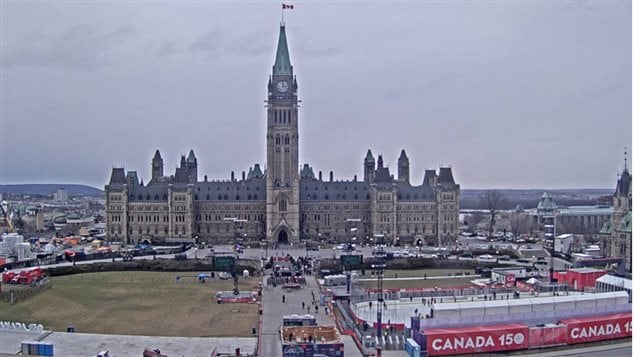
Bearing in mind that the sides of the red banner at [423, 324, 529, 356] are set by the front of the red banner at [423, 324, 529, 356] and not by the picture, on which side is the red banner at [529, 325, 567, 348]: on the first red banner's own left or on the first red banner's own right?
on the first red banner's own left

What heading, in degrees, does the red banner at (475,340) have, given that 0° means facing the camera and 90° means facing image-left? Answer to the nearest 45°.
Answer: approximately 0°

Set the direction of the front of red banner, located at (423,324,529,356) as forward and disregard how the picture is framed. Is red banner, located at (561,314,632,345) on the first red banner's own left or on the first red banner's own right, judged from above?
on the first red banner's own left
